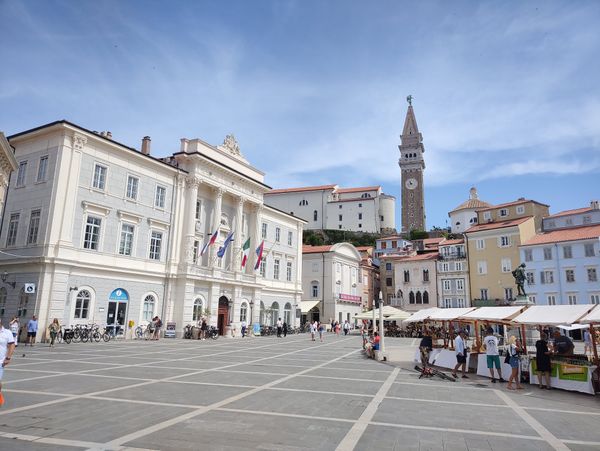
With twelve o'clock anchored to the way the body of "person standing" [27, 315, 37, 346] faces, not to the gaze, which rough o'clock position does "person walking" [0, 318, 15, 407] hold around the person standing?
The person walking is roughly at 12 o'clock from the person standing.

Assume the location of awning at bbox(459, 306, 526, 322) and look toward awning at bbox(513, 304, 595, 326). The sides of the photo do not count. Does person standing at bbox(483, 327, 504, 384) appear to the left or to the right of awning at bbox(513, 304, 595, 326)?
right

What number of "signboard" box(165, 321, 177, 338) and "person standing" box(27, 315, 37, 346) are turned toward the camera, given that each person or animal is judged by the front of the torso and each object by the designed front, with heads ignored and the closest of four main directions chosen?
2

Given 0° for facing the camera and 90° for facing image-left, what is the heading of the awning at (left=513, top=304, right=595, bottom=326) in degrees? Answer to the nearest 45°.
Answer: approximately 45°

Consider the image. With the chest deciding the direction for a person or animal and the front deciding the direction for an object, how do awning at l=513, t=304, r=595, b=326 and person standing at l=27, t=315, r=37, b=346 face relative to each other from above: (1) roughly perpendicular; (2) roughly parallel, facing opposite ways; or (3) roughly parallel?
roughly perpendicular

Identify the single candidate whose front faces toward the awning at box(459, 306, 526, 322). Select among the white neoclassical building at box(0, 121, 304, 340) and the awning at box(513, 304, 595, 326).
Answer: the white neoclassical building

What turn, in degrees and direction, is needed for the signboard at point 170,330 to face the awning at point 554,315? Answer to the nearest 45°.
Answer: approximately 45° to its left

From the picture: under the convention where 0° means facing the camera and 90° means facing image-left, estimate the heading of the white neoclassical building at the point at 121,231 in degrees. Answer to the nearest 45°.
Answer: approximately 315°

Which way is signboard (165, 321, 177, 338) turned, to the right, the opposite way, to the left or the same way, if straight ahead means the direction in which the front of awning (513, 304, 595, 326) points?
to the left

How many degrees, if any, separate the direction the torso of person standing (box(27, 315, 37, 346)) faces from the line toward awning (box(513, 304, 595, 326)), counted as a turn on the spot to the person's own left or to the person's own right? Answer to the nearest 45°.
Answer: approximately 45° to the person's own left
